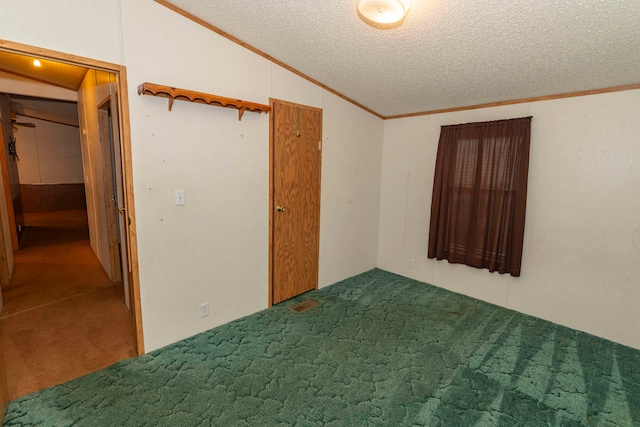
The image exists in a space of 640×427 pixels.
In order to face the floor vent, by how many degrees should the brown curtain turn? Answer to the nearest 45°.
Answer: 0° — it already faces it

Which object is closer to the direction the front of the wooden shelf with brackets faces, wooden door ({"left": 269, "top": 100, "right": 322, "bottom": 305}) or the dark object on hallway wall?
the wooden door

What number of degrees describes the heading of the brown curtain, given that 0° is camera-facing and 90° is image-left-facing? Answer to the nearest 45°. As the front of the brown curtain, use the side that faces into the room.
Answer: approximately 45°

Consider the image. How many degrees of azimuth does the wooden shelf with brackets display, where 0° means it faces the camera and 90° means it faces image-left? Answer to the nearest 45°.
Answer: approximately 315°

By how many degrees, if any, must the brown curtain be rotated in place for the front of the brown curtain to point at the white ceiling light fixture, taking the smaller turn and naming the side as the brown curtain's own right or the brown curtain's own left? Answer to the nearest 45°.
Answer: approximately 45° to the brown curtain's own left

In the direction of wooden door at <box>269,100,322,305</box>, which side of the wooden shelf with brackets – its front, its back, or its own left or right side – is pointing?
left

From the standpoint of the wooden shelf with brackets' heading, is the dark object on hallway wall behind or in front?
behind

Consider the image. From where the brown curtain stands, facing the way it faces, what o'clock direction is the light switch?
The light switch is roughly at 12 o'clock from the brown curtain.
